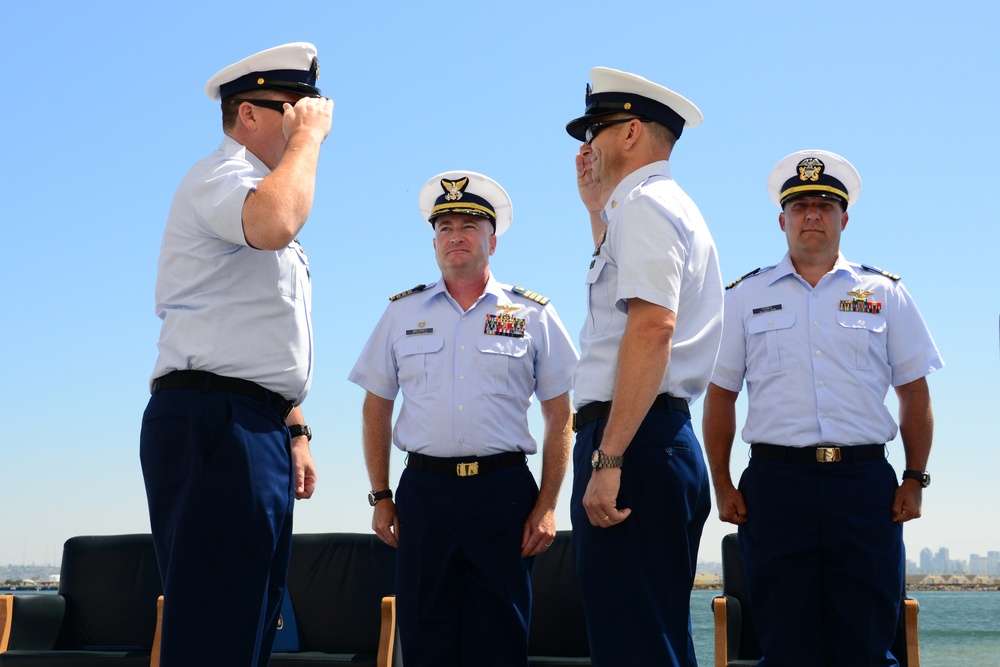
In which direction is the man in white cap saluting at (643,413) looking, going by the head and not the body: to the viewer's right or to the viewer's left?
to the viewer's left

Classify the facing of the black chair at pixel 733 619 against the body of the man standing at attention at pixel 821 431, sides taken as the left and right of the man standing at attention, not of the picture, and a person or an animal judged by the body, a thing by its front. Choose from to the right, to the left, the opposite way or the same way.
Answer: the same way

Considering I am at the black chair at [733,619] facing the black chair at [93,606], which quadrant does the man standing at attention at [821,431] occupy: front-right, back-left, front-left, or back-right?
back-left

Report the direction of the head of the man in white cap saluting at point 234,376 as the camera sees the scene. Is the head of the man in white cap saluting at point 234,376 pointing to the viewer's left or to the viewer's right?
to the viewer's right

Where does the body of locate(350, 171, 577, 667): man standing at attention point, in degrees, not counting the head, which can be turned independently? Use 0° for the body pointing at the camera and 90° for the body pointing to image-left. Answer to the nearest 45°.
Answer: approximately 0°

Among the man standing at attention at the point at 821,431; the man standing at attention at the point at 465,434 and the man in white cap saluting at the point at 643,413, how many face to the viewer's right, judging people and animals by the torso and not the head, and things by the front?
0

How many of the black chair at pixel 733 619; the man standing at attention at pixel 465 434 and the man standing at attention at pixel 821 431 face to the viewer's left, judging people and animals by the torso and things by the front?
0

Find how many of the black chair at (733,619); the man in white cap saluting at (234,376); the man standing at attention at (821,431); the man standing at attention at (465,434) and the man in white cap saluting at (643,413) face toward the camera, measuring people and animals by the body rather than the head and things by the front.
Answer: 3

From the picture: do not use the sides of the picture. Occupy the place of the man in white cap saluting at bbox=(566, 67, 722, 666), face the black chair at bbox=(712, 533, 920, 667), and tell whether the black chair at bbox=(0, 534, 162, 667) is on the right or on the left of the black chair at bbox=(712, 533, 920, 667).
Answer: left

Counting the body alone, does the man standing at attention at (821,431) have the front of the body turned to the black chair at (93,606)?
no

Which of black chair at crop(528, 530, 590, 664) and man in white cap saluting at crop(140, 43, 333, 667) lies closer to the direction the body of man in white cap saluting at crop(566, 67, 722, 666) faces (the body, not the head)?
the man in white cap saluting

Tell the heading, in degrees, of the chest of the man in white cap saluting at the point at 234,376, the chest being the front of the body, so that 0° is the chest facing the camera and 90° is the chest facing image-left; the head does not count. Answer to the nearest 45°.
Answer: approximately 270°

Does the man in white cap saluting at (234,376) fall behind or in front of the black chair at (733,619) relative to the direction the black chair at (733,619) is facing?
in front

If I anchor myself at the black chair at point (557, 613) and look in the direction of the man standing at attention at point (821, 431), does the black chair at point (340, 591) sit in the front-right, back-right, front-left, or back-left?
back-right

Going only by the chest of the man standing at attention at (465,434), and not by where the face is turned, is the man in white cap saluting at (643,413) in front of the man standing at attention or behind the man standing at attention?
in front

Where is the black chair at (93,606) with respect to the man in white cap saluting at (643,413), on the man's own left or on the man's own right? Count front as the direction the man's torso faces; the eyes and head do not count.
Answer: on the man's own right

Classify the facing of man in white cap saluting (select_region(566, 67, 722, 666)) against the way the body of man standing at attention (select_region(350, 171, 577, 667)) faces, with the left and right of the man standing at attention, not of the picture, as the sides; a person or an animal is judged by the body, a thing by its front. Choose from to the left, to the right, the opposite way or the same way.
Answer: to the right

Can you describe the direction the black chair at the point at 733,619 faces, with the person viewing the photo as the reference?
facing the viewer

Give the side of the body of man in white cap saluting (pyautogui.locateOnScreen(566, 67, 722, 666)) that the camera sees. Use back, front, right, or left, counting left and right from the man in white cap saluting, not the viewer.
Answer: left

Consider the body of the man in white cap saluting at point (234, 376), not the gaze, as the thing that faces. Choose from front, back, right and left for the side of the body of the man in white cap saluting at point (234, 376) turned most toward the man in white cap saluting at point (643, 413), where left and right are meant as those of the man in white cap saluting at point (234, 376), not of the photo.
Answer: front
